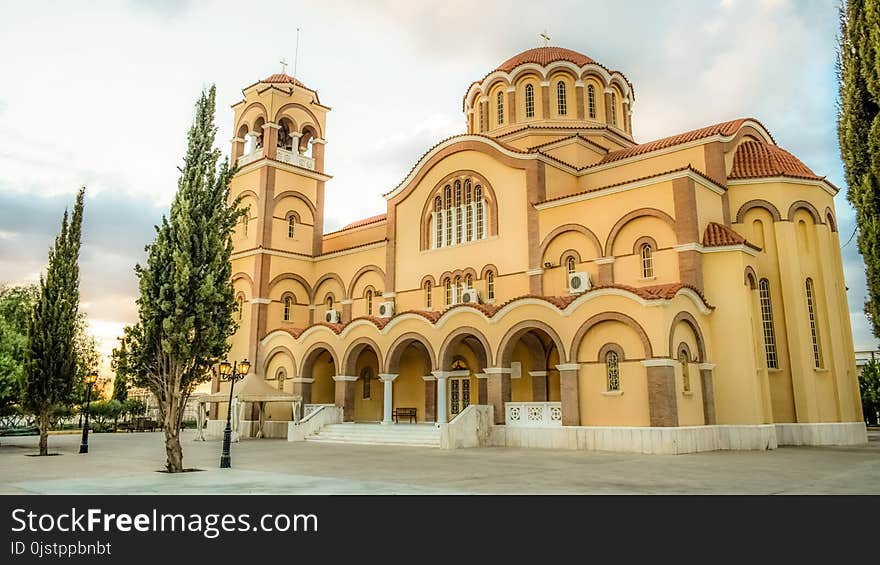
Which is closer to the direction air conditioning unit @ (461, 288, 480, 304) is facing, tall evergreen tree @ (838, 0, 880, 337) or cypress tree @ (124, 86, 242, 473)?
the cypress tree

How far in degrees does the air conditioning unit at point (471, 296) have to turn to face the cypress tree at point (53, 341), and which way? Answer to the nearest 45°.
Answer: approximately 45° to its right

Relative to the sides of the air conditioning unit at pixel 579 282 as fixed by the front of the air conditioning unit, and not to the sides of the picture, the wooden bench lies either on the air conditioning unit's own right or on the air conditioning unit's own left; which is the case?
on the air conditioning unit's own right

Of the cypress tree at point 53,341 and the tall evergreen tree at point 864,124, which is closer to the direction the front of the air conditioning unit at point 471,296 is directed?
the cypress tree

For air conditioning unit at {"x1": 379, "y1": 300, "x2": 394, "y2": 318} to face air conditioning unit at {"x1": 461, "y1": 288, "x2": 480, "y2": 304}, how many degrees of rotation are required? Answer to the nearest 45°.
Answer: approximately 90° to its left

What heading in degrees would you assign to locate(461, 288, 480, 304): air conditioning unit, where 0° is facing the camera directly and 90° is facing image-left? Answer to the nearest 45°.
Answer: approximately 45°

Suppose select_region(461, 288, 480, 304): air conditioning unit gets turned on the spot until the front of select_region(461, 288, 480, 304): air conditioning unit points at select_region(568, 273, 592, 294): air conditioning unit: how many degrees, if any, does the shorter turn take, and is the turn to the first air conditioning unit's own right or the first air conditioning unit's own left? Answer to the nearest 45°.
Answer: approximately 90° to the first air conditioning unit's own left

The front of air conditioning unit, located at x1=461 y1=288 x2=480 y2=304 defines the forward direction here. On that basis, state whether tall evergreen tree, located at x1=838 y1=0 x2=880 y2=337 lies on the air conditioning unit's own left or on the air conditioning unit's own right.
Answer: on the air conditioning unit's own left
